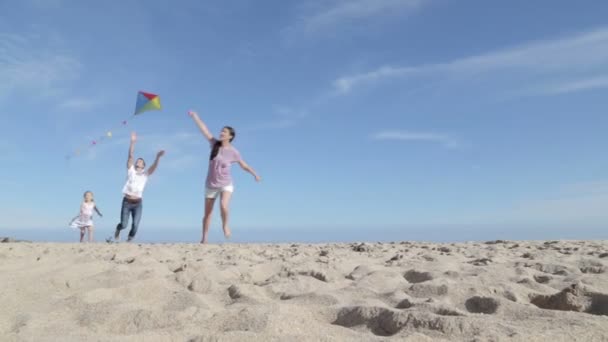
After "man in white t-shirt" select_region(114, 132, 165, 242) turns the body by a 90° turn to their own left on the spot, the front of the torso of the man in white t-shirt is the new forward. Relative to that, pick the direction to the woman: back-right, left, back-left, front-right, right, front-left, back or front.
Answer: front-right

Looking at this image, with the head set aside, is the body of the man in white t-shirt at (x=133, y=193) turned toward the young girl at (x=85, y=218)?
no

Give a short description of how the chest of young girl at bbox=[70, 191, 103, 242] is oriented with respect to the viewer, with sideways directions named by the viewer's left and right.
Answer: facing the viewer

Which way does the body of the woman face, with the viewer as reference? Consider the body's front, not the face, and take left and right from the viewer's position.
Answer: facing the viewer and to the left of the viewer

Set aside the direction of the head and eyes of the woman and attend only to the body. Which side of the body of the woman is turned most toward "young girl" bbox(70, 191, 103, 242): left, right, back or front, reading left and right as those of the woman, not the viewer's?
right

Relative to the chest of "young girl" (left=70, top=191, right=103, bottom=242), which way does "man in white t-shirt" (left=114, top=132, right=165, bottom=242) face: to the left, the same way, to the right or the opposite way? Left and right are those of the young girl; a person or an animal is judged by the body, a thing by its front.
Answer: the same way

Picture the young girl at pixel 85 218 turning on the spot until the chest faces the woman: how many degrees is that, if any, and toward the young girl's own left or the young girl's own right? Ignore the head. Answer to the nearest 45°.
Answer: approximately 45° to the young girl's own left

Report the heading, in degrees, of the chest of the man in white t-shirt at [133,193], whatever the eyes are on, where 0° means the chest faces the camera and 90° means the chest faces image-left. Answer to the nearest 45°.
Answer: approximately 0°

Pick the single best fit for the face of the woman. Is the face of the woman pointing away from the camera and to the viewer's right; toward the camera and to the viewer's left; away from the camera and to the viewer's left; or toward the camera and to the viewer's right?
toward the camera and to the viewer's left

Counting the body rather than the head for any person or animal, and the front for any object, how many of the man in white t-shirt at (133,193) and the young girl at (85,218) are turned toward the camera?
2
